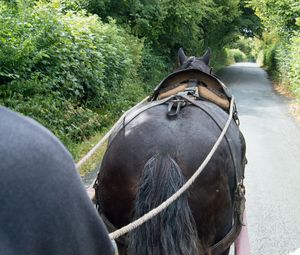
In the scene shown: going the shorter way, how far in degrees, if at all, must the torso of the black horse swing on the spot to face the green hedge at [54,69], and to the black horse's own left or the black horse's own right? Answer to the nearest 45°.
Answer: approximately 45° to the black horse's own left

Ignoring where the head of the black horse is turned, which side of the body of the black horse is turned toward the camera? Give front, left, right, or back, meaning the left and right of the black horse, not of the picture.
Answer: back

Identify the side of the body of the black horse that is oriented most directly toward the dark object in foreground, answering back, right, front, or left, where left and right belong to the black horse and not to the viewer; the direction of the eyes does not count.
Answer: back

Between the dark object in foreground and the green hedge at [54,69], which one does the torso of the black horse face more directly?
the green hedge
